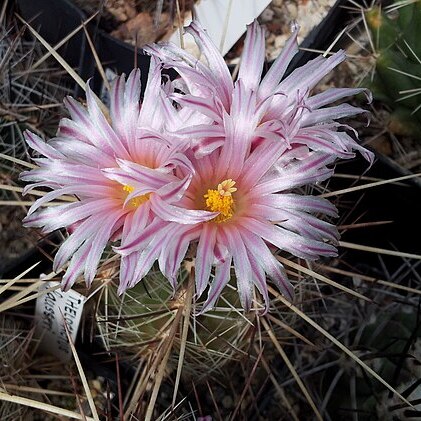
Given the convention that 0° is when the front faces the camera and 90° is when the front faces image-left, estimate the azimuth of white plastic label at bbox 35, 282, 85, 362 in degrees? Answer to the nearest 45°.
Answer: approximately 0°

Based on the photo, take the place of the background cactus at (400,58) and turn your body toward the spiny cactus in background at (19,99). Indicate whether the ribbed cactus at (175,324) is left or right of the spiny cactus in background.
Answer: left
